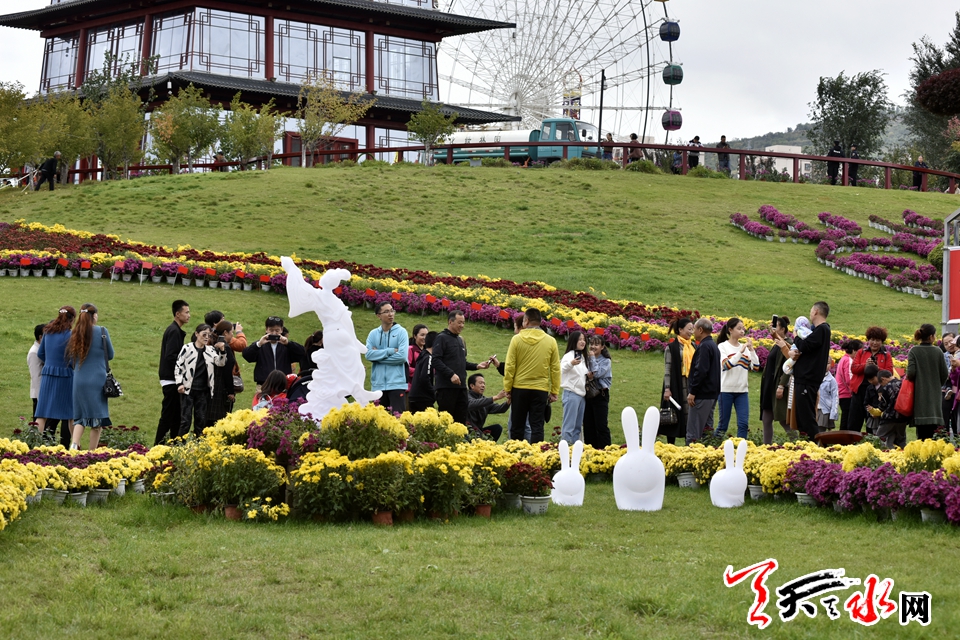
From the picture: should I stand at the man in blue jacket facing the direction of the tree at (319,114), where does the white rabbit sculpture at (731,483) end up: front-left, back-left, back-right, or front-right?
back-right

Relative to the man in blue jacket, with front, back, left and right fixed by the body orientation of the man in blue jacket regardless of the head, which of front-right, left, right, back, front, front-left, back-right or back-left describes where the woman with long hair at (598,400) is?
left

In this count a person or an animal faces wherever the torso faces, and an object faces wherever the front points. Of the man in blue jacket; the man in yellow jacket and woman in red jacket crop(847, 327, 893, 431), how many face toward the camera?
2

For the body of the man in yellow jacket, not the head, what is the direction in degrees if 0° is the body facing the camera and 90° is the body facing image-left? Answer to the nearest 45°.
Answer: approximately 180°

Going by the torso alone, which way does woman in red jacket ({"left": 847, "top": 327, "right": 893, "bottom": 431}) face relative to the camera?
toward the camera

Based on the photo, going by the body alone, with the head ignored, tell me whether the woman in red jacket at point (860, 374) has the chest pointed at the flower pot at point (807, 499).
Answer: yes

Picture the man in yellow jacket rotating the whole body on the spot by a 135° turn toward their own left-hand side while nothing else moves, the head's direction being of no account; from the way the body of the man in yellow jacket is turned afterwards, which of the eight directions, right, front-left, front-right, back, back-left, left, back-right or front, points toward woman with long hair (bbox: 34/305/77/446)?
front-right

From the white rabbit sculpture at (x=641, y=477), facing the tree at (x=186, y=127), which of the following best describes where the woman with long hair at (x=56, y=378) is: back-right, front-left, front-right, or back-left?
front-left

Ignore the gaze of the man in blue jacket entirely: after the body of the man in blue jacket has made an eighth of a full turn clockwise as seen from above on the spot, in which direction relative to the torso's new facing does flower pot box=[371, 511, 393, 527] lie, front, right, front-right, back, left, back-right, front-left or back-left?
front-left

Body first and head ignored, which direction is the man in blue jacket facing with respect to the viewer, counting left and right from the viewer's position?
facing the viewer
